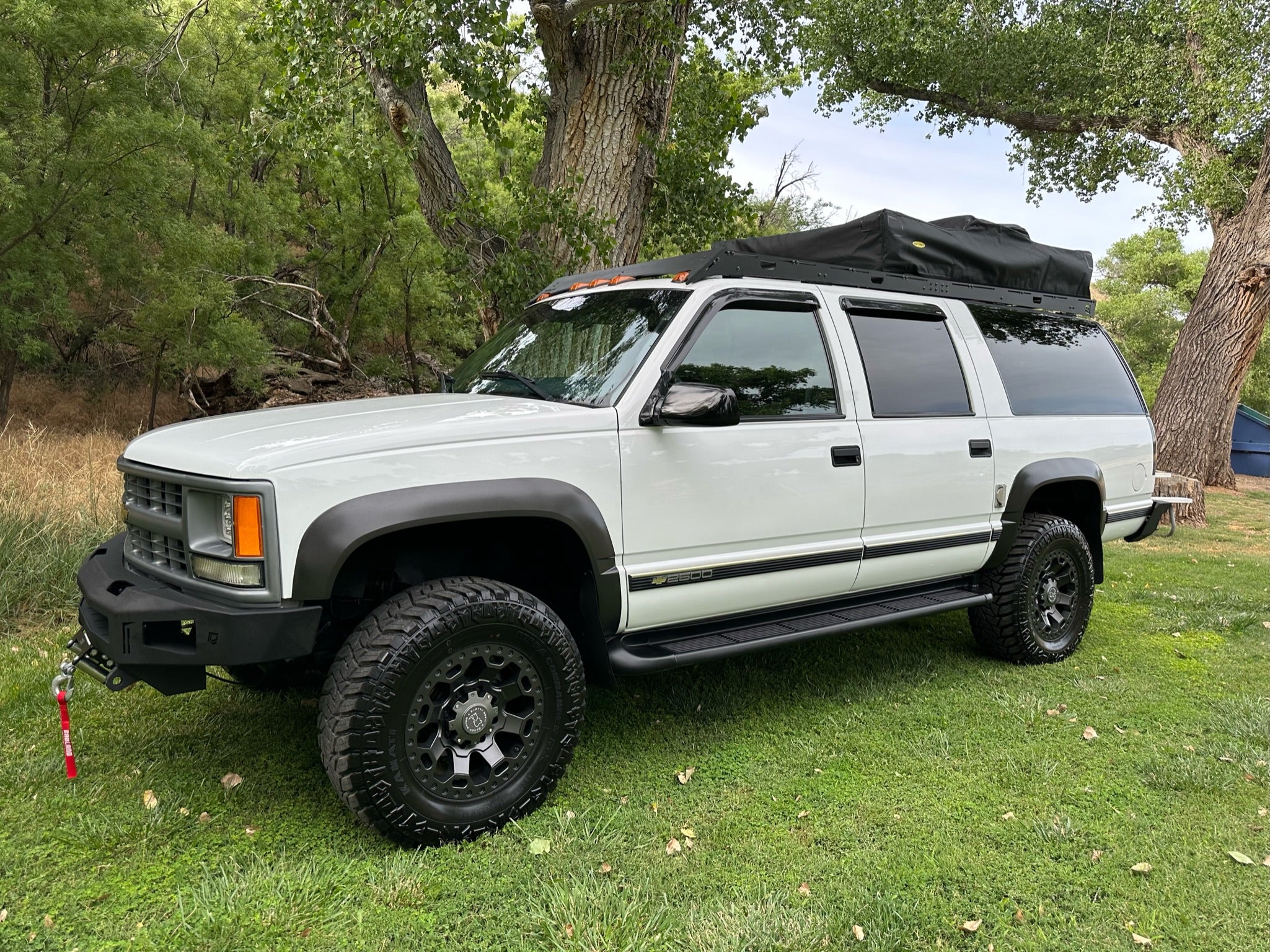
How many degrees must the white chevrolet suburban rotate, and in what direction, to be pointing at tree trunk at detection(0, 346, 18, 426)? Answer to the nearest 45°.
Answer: approximately 90° to its right

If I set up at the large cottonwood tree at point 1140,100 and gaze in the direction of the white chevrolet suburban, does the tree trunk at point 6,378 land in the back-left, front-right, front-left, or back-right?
front-right

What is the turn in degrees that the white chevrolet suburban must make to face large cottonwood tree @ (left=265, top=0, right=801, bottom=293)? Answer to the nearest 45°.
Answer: approximately 135° to its right
